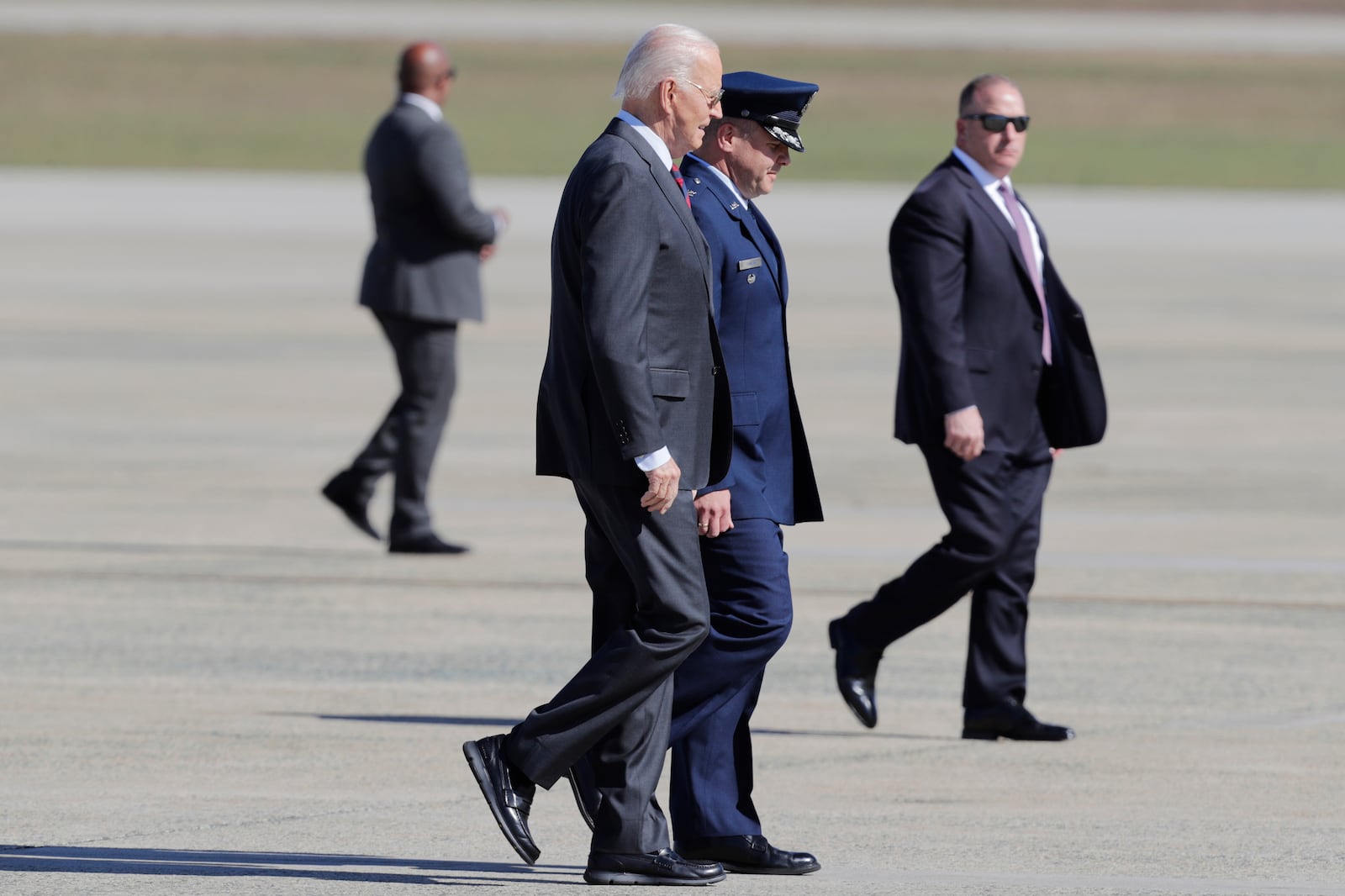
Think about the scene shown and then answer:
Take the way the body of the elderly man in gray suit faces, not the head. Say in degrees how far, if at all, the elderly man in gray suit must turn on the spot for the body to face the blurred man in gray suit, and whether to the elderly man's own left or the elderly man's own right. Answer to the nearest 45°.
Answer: approximately 90° to the elderly man's own left

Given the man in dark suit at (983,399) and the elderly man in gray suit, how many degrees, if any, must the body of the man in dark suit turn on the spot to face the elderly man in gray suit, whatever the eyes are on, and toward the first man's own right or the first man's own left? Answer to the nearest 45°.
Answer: approximately 45° to the first man's own right

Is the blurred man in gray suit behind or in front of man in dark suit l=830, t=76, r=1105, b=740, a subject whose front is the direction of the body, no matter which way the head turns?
behind

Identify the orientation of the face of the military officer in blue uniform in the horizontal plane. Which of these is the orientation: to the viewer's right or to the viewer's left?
to the viewer's right

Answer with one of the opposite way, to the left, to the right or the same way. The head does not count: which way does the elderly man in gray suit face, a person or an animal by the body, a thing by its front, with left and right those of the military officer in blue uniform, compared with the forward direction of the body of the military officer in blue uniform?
the same way

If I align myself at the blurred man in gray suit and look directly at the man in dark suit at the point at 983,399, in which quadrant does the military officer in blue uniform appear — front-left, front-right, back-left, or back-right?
front-right

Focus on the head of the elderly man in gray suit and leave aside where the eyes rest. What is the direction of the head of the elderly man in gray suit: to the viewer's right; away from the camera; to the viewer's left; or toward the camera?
to the viewer's right

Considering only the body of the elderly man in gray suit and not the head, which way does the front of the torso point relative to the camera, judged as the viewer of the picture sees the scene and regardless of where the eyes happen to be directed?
to the viewer's right

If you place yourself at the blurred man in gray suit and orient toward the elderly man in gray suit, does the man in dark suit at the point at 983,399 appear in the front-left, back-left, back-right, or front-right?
front-left

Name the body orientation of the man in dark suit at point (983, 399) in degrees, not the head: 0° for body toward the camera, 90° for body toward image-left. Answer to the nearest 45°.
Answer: approximately 315°

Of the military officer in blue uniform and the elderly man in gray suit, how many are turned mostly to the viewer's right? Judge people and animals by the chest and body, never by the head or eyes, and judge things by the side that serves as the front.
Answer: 2

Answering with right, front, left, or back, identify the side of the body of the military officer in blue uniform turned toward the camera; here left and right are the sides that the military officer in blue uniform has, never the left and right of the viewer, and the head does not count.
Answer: right

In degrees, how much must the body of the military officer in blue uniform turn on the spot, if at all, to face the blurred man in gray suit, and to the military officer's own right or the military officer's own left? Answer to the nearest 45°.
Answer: approximately 90° to the military officer's own left
